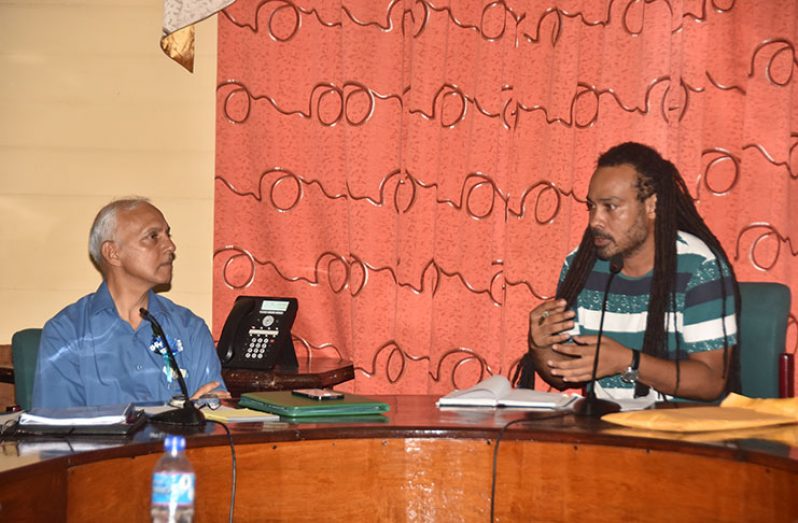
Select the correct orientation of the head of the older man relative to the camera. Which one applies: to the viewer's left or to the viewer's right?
to the viewer's right

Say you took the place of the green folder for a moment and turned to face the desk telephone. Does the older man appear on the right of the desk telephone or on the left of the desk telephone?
left

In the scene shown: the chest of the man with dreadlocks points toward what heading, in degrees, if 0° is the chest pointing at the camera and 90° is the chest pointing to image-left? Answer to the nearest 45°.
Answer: approximately 45°

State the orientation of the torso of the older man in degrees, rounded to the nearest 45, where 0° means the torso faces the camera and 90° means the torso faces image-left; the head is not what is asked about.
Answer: approximately 315°

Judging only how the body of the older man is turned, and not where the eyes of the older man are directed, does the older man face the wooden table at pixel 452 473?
yes

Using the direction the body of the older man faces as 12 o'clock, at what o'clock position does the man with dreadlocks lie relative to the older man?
The man with dreadlocks is roughly at 11 o'clock from the older man.
